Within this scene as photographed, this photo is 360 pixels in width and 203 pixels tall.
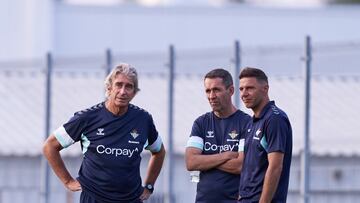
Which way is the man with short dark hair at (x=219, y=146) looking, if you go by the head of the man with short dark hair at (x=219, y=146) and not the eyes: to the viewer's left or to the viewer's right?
to the viewer's left

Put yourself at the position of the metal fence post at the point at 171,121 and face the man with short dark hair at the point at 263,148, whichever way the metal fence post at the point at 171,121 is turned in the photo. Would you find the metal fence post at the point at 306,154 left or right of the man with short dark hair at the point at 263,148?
left

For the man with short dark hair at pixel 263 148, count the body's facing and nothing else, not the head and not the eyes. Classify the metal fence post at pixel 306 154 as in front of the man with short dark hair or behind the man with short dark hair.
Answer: behind

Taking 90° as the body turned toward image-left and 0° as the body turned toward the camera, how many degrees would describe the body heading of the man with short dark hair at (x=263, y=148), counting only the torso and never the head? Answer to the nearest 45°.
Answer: approximately 45°

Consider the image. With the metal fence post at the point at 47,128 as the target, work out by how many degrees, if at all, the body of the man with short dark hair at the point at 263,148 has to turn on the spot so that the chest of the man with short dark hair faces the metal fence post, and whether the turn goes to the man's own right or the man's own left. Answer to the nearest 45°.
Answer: approximately 90° to the man's own right

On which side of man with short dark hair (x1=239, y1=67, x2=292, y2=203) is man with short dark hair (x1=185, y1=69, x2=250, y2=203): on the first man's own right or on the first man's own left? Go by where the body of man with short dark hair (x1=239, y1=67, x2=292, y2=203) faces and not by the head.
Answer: on the first man's own right

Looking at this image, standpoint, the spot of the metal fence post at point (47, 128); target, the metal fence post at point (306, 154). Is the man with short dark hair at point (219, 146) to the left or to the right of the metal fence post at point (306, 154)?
right
